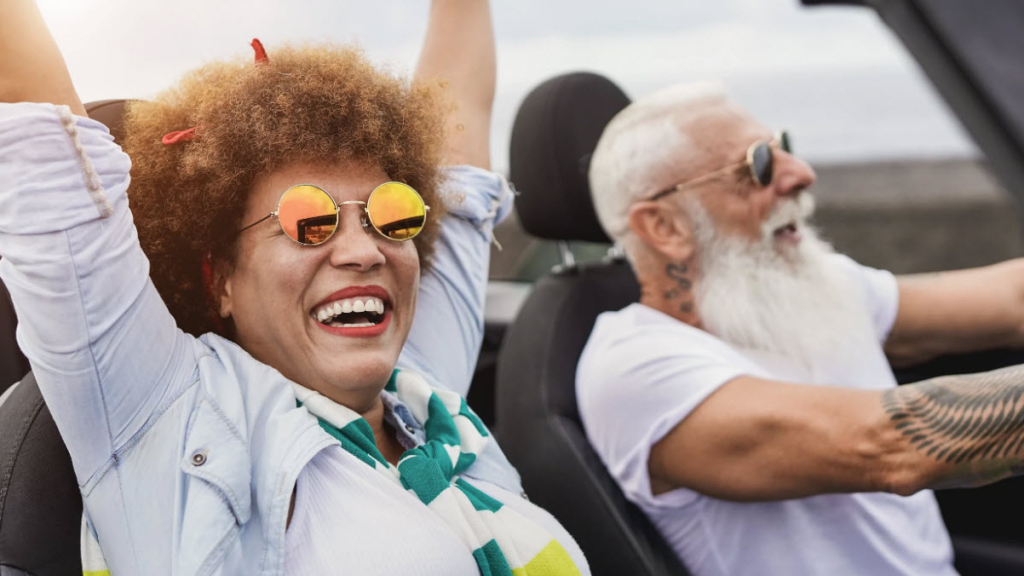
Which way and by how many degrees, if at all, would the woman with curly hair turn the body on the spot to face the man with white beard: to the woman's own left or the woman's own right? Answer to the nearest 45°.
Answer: approximately 45° to the woman's own left

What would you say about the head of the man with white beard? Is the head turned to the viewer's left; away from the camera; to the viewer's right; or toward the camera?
to the viewer's right

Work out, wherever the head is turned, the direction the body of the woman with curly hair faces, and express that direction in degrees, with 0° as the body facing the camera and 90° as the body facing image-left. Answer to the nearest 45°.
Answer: approximately 315°
